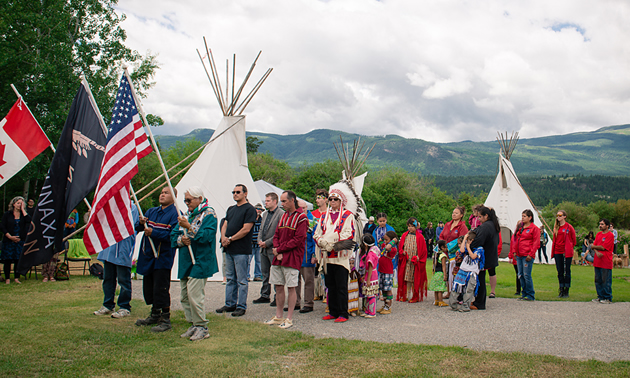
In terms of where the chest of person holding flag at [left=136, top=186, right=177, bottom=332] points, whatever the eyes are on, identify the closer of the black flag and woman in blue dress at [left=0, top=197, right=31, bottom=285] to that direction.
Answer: the black flag

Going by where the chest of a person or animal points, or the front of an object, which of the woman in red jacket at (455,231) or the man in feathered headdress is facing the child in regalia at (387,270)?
the woman in red jacket

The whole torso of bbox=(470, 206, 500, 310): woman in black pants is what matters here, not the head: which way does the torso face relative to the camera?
to the viewer's left

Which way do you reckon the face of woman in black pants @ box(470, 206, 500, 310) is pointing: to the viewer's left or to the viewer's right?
to the viewer's left

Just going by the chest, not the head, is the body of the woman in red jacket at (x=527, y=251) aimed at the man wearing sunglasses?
yes

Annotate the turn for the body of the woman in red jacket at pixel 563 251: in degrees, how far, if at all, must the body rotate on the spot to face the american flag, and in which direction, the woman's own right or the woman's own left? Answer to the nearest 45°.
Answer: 0° — they already face it

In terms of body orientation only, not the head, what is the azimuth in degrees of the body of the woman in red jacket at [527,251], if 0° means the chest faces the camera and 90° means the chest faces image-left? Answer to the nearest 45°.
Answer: approximately 45°
